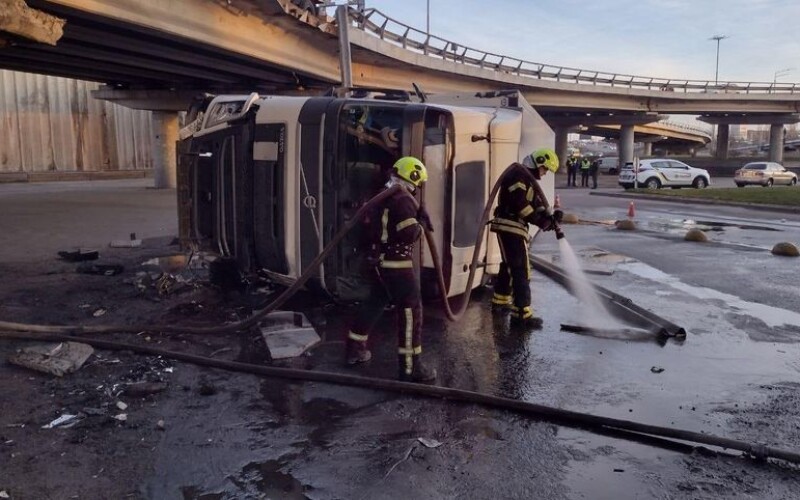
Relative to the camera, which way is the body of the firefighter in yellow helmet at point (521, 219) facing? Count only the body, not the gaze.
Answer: to the viewer's right

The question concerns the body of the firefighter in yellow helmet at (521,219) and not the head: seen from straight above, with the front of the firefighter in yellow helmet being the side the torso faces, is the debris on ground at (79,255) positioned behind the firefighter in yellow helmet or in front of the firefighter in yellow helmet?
behind

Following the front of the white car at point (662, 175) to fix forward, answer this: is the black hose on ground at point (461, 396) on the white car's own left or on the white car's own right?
on the white car's own right

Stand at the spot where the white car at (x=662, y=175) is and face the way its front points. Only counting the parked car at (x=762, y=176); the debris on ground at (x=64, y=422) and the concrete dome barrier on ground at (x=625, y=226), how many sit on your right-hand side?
2

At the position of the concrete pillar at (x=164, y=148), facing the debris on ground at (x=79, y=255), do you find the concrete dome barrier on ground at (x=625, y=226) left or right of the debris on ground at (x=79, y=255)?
left

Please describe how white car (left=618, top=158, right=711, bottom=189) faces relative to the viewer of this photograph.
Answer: facing to the right of the viewer

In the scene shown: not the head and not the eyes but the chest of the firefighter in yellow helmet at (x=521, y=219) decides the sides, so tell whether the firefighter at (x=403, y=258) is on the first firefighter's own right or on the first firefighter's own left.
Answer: on the first firefighter's own right

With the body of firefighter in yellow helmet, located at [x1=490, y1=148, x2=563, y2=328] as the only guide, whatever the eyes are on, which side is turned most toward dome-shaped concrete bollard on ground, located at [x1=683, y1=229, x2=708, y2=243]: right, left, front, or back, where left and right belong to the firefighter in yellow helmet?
left

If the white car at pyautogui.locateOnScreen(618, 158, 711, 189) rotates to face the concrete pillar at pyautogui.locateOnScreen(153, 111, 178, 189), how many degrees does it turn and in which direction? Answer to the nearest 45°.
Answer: approximately 135° to its right

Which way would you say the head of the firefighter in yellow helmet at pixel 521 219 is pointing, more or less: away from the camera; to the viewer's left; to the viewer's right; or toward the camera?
to the viewer's right
